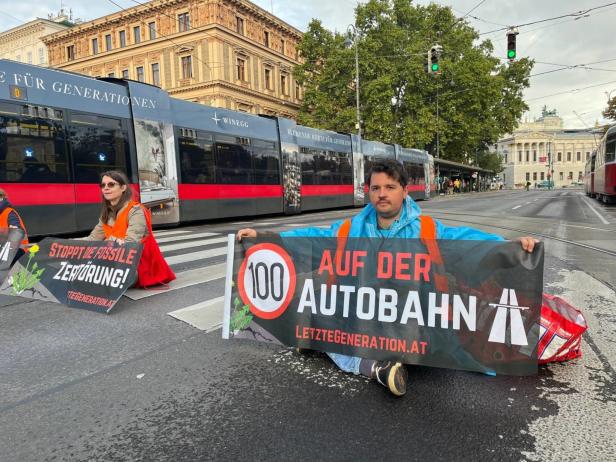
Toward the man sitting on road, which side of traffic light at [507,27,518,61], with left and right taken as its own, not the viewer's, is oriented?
front

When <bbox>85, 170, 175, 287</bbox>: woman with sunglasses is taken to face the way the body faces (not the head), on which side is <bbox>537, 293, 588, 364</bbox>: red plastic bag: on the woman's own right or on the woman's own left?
on the woman's own left

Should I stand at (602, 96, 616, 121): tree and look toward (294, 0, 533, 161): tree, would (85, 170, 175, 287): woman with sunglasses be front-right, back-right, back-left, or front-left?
front-left

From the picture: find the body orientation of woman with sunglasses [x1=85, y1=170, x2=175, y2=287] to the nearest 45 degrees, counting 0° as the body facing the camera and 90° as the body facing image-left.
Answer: approximately 45°

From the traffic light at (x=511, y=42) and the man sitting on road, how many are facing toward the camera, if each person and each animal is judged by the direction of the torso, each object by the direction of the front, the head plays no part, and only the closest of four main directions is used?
2

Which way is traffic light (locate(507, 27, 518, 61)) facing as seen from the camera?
toward the camera

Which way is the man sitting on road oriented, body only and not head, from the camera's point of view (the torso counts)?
toward the camera

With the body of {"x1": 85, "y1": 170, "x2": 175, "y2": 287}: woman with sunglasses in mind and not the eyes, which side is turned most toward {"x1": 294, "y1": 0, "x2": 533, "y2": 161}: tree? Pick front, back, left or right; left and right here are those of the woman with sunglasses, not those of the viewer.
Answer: back

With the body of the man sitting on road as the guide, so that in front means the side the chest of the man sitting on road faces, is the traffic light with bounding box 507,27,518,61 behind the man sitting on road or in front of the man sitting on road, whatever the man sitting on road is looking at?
behind

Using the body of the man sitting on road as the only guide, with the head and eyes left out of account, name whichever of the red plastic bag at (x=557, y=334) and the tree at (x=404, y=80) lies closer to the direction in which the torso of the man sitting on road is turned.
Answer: the red plastic bag
